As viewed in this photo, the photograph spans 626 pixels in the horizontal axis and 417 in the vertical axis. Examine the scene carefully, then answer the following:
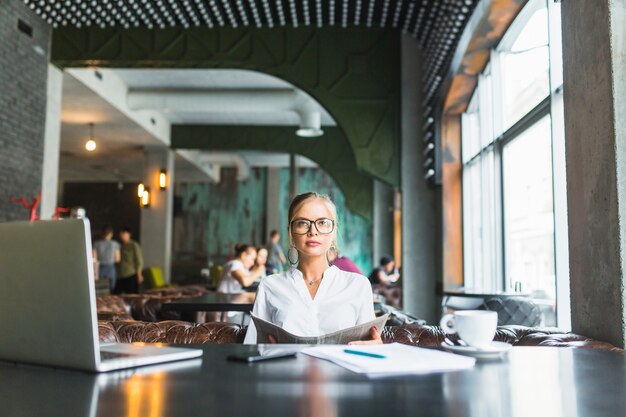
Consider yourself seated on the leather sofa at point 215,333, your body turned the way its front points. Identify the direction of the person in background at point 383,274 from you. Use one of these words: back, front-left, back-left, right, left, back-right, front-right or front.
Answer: back

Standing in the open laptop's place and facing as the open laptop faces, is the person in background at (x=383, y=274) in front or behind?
in front

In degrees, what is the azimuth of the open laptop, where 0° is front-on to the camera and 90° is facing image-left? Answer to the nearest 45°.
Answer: approximately 225°

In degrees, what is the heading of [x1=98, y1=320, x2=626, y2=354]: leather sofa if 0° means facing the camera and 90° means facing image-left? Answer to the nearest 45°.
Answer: approximately 0°

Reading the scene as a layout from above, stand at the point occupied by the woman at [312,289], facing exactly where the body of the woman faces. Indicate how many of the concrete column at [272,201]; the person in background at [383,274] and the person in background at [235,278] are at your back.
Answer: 3

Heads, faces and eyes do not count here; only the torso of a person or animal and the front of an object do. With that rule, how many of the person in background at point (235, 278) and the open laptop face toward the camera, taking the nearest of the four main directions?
0

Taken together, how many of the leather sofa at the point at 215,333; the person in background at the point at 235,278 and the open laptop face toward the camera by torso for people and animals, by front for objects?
1

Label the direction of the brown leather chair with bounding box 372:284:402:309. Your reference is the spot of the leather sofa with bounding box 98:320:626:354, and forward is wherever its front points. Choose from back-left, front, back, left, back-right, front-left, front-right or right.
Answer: back

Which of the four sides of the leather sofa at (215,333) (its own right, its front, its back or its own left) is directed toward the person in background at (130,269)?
back

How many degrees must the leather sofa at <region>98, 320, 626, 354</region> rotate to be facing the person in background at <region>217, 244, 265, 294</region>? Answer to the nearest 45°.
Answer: approximately 180°

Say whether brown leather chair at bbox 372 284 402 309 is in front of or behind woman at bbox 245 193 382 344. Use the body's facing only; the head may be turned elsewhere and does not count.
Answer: behind

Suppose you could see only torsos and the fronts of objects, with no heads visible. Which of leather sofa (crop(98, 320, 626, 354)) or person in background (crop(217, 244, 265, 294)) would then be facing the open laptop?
the leather sofa

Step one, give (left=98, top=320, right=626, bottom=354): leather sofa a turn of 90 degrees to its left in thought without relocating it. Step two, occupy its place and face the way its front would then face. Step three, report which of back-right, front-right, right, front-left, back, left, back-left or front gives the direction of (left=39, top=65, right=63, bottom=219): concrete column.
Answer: back-left

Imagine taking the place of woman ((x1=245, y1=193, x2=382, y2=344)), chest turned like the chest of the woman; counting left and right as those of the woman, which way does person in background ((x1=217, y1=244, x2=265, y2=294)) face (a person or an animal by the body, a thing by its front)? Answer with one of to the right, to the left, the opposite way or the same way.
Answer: to the left
